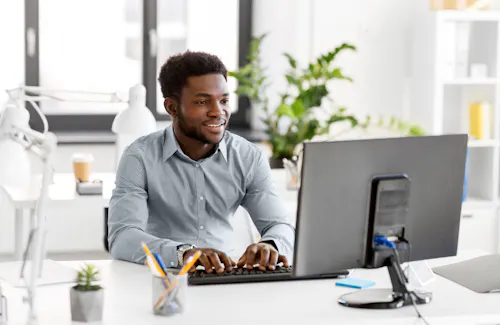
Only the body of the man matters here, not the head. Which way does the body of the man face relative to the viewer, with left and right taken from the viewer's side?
facing the viewer and to the right of the viewer

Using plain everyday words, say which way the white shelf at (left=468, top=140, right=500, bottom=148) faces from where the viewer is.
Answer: facing the viewer

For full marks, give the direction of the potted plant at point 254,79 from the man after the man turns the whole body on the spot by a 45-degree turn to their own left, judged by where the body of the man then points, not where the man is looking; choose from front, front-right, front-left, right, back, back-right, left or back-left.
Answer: left

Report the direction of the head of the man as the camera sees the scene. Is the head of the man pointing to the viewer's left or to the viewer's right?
to the viewer's right

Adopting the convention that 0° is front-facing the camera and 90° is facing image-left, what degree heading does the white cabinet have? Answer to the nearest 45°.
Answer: approximately 0°

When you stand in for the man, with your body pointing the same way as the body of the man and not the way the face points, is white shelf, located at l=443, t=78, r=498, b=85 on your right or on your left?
on your left

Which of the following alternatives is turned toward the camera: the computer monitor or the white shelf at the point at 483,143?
the white shelf

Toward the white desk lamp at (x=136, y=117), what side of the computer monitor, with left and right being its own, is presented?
front

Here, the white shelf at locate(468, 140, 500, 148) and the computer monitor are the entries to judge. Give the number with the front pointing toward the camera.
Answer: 1

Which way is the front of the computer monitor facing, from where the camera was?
facing away from the viewer and to the left of the viewer
